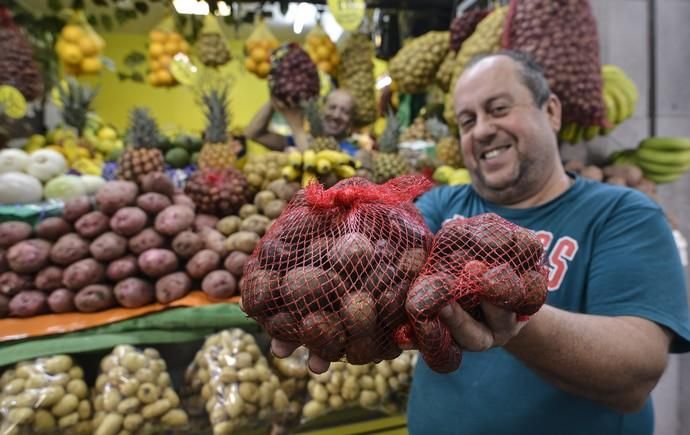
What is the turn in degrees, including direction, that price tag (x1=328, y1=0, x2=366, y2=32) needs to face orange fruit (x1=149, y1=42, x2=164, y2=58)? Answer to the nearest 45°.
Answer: approximately 135° to its right

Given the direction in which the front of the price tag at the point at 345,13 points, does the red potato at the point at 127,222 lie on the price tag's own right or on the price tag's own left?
on the price tag's own right

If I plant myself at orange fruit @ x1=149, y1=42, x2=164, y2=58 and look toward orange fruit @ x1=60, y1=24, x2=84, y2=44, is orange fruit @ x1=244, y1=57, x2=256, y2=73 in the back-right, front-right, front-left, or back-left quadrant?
back-left

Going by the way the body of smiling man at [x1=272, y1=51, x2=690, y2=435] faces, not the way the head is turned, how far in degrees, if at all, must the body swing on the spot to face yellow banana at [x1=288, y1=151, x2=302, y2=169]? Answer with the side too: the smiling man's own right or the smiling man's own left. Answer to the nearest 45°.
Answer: approximately 90° to the smiling man's own right

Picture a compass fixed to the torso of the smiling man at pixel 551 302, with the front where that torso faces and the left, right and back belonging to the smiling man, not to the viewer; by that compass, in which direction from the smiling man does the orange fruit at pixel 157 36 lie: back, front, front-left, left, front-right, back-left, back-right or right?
right

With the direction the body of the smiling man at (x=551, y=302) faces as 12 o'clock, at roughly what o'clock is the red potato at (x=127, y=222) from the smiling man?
The red potato is roughly at 4 o'clock from the smiling man.

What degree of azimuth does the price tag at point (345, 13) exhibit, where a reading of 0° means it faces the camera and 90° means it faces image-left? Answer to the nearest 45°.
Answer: approximately 0°

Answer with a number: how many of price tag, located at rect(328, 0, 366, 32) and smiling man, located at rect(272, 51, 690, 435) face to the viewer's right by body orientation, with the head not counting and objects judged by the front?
0

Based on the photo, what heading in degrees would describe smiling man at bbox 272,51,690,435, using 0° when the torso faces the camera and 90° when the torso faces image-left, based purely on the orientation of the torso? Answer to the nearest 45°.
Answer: approximately 45°

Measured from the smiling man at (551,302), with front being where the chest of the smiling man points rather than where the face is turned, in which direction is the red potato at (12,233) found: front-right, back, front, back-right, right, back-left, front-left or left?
front-right

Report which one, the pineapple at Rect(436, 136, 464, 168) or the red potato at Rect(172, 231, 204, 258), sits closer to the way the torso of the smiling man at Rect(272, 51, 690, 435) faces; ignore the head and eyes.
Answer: the red potato

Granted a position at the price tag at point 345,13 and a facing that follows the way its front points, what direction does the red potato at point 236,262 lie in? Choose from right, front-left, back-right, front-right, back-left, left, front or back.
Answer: front-right

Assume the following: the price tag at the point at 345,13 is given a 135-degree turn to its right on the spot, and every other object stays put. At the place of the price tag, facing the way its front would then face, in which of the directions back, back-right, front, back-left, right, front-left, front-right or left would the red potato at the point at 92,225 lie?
left
